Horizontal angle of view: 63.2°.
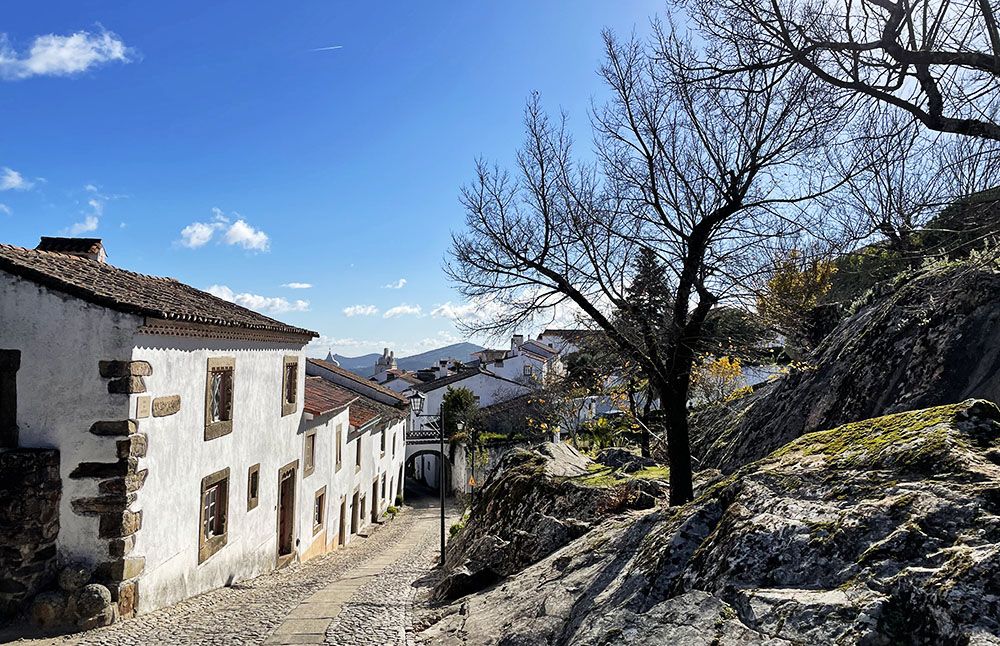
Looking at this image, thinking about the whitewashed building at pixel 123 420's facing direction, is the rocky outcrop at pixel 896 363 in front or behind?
in front

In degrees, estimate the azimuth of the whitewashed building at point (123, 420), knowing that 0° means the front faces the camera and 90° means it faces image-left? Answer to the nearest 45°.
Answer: approximately 315°

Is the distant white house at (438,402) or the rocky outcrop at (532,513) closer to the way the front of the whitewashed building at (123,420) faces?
the rocky outcrop

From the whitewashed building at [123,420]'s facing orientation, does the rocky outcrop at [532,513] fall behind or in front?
in front

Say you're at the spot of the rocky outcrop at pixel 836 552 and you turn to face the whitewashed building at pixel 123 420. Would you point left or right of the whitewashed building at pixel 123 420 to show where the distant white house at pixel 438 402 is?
right

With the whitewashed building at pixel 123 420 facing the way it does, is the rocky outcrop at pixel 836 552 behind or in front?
in front
